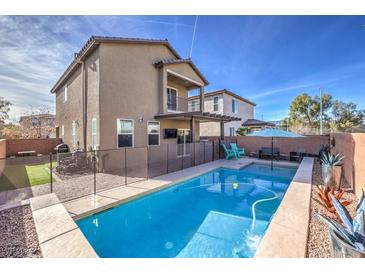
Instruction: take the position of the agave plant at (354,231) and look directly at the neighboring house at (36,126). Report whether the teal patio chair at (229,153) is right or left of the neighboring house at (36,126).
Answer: right

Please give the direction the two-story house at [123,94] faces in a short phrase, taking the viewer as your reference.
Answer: facing away from the viewer and to the left of the viewer

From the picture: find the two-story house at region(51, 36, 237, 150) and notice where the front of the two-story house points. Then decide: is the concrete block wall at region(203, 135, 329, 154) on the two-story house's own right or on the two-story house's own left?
on the two-story house's own right

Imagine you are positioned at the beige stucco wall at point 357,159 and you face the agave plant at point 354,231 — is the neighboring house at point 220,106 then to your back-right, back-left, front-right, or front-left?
back-right

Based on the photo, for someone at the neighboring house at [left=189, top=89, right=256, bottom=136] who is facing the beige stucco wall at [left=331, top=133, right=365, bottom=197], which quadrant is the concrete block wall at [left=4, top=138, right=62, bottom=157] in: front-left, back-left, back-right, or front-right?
front-right

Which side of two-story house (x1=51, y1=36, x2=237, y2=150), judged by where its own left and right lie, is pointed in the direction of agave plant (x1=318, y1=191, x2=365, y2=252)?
back

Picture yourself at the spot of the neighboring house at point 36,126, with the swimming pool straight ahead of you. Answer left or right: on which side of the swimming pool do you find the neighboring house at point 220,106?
left
